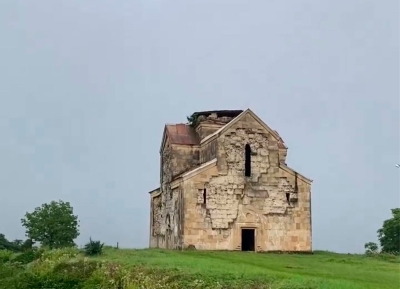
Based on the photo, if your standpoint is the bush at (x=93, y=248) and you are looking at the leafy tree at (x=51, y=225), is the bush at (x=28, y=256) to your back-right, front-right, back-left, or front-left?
front-left

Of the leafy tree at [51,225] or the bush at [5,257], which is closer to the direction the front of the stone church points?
the bush

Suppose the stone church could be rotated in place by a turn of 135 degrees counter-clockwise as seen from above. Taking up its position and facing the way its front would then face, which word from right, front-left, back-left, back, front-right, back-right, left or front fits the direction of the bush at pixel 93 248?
back

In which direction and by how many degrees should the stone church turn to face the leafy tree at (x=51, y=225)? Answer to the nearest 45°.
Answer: approximately 135° to its right

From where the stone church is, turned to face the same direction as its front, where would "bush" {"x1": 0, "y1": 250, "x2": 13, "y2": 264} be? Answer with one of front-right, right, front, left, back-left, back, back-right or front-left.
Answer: right

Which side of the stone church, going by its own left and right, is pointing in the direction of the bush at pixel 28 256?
right

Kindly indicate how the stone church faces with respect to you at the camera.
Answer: facing the viewer
